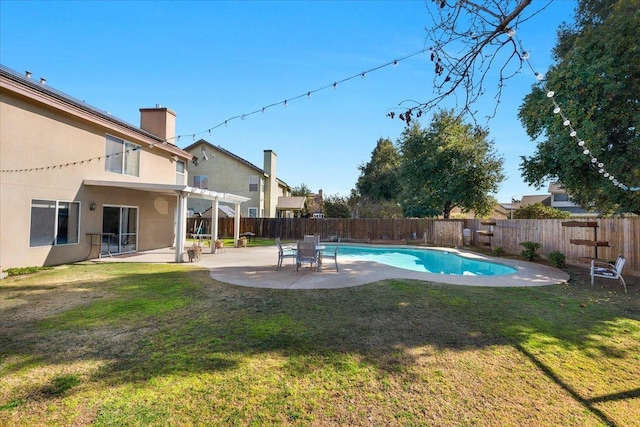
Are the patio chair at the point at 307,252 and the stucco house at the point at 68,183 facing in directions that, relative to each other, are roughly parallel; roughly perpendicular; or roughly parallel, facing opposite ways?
roughly perpendicular

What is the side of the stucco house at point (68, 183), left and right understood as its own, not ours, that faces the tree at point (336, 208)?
right

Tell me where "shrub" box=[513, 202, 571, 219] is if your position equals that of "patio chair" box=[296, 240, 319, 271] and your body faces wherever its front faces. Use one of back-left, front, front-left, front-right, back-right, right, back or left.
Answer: front-right

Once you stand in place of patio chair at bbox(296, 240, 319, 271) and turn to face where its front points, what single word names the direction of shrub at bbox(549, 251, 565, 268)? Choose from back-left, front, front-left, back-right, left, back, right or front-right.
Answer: right

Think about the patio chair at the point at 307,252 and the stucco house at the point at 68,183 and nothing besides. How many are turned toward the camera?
0

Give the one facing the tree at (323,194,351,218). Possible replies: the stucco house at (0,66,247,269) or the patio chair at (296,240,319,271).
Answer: the patio chair

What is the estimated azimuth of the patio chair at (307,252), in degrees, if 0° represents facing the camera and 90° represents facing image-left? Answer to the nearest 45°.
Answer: approximately 180°

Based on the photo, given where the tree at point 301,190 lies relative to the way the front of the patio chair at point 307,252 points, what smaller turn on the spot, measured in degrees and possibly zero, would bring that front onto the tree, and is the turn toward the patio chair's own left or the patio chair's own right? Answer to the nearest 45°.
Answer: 0° — it already faces it

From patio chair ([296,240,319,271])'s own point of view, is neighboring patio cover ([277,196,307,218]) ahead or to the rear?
ahead

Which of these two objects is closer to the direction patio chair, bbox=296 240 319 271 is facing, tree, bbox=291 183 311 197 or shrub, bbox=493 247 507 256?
the tree

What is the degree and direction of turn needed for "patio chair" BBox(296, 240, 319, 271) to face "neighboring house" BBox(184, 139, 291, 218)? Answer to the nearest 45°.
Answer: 0° — it already faces it

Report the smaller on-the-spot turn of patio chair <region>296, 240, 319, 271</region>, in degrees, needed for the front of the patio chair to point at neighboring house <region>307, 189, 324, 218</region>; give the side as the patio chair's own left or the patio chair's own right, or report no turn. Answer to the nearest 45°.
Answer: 0° — it already faces it

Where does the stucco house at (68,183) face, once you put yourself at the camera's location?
facing away from the viewer and to the left of the viewer
